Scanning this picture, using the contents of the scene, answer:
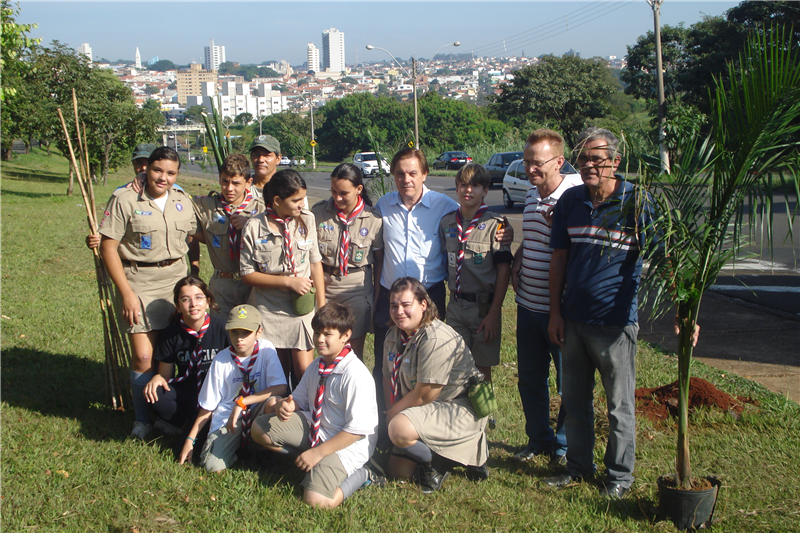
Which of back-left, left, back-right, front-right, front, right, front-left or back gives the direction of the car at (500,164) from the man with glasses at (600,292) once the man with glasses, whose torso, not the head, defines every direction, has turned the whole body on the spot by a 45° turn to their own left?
back

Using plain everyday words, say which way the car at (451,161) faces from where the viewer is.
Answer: facing away from the viewer and to the left of the viewer

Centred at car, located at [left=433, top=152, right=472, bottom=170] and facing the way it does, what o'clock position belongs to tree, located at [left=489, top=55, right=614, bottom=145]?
The tree is roughly at 3 o'clock from the car.

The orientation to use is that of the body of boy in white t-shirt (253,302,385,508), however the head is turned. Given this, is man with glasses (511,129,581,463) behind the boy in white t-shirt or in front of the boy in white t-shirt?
behind

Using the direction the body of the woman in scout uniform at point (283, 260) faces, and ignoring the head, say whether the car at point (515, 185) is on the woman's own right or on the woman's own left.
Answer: on the woman's own left

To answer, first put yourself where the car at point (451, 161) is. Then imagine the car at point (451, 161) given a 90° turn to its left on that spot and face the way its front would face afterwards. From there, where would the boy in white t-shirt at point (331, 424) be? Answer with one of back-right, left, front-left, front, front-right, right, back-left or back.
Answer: front-left

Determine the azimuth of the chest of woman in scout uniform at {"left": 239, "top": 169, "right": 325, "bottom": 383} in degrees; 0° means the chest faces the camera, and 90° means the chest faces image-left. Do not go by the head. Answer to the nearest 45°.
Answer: approximately 315°

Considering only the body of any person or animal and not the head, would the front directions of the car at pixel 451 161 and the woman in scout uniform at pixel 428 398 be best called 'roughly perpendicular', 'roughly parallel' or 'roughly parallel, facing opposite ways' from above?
roughly perpendicular

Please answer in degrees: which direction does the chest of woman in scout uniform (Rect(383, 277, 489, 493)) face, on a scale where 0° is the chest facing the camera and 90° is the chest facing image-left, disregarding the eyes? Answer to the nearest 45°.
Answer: approximately 45°

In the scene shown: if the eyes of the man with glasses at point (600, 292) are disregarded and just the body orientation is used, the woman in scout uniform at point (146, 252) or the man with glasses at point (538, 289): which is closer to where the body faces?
the woman in scout uniform

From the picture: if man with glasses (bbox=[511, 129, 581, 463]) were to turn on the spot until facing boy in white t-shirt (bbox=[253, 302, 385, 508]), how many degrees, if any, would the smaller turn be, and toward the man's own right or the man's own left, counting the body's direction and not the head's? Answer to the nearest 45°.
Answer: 0° — they already face them
